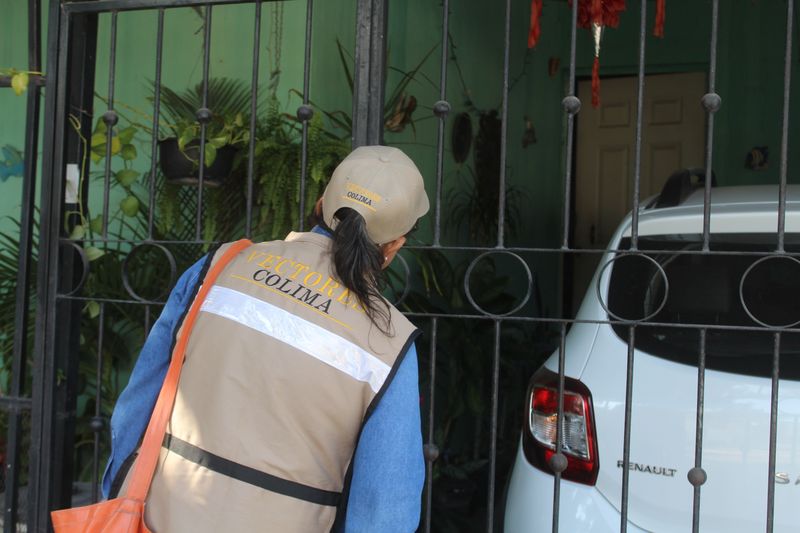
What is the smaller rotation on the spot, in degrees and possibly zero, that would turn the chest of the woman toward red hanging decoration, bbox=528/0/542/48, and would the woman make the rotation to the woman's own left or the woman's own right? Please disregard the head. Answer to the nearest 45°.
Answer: approximately 45° to the woman's own right

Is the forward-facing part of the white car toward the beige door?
yes

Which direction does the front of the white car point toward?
away from the camera

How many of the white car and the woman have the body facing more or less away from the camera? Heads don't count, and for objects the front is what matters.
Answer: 2

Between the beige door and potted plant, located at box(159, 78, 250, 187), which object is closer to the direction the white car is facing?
the beige door

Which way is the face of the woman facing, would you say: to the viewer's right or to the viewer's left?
to the viewer's right

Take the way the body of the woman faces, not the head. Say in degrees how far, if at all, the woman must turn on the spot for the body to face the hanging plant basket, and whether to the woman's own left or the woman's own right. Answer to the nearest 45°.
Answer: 0° — they already face it

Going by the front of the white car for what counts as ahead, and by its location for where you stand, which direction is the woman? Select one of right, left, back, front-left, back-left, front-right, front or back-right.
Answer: back-left

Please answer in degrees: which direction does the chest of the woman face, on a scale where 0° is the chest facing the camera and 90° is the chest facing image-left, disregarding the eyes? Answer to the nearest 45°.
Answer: approximately 180°
